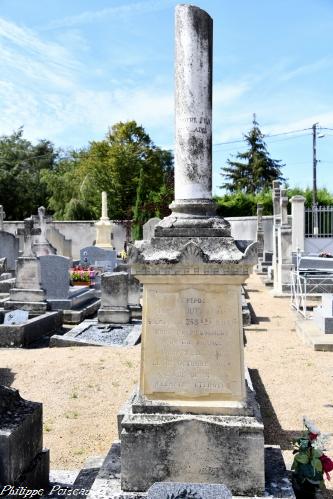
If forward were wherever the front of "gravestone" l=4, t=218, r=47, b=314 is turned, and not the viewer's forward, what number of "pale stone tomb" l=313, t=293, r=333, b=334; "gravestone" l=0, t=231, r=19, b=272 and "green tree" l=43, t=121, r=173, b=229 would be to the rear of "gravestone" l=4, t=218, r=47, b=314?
2

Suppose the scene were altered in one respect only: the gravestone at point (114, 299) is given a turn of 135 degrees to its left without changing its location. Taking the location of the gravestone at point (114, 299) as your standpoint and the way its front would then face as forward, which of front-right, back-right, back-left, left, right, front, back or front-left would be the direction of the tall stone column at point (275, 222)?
front

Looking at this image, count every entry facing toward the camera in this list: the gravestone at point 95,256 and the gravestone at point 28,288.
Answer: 2

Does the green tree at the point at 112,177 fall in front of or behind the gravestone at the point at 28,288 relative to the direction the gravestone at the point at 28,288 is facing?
behind

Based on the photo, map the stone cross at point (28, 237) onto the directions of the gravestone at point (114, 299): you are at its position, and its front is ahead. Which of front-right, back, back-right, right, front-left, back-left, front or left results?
back-right

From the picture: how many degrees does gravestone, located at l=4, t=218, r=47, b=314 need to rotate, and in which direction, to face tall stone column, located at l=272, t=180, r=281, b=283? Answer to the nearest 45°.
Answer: approximately 135° to its left

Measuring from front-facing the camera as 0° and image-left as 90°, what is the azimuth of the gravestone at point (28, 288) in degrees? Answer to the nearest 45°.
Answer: approximately 0°

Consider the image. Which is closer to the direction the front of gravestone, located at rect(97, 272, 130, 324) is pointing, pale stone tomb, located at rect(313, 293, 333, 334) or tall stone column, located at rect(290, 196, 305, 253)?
the pale stone tomb

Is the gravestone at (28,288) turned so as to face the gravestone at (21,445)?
yes

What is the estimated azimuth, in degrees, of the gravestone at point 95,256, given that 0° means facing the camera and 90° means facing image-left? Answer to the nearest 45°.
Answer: approximately 0°

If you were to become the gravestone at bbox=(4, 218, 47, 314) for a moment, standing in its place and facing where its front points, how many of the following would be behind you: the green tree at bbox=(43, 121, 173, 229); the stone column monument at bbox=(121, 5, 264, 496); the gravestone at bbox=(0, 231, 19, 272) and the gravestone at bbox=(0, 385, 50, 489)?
2
